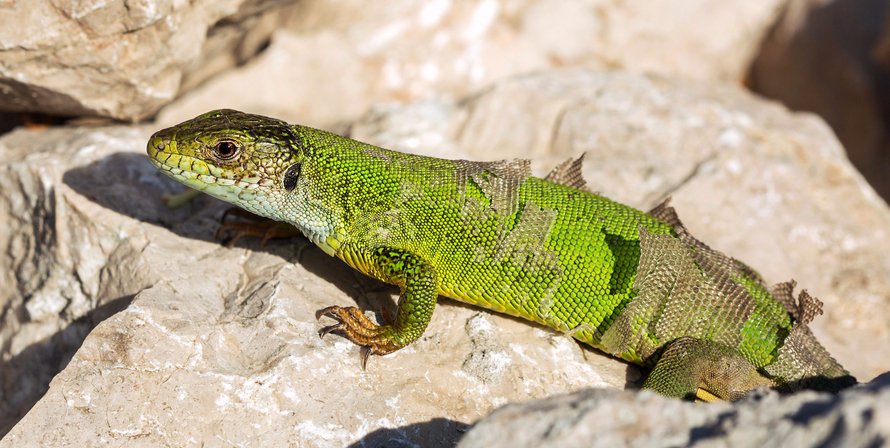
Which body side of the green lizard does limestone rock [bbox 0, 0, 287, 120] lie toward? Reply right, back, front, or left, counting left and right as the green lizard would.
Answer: front

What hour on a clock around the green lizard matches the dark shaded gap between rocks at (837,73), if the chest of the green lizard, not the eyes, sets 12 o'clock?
The dark shaded gap between rocks is roughly at 4 o'clock from the green lizard.

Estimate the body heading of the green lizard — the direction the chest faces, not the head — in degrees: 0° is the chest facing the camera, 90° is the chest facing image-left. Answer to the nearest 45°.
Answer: approximately 90°
